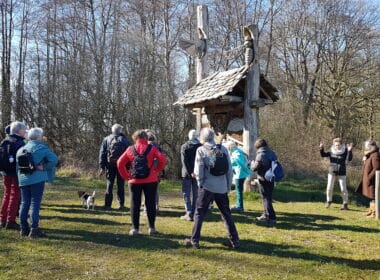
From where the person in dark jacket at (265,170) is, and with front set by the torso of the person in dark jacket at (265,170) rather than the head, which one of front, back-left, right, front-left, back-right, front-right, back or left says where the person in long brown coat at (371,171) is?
back-right

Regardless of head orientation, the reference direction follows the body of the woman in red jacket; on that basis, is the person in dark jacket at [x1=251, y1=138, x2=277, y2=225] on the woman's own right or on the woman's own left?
on the woman's own right

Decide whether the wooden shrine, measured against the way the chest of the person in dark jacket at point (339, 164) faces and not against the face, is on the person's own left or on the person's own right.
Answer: on the person's own right

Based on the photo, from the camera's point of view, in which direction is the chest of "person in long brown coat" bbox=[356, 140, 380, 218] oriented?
to the viewer's left

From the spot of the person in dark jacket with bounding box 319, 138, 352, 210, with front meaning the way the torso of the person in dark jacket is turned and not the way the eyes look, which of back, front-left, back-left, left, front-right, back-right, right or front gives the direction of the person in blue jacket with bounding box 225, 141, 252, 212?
front-right

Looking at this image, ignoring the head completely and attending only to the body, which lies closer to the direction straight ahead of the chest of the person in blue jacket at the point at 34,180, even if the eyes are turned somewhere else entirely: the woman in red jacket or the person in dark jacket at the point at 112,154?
the person in dark jacket
